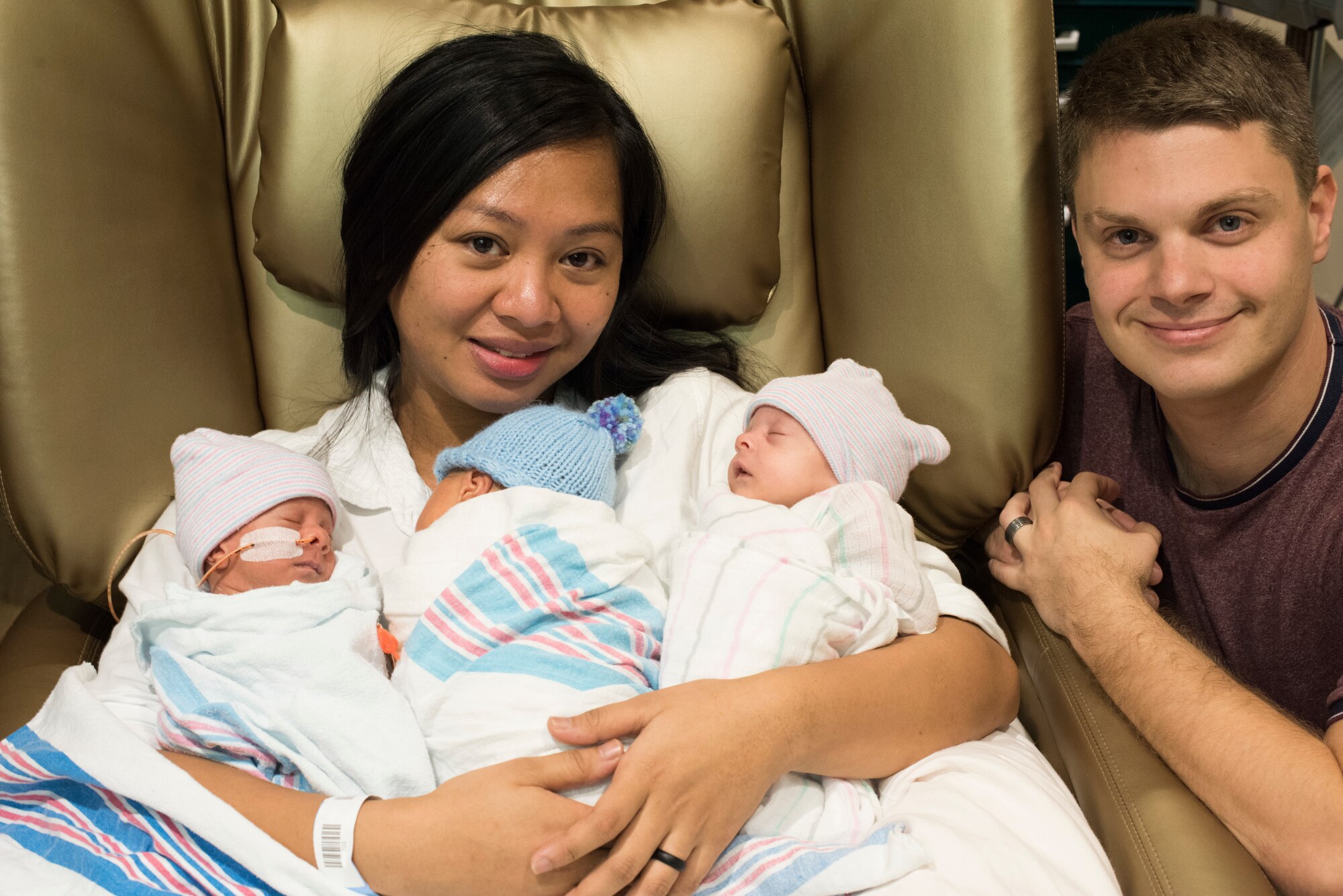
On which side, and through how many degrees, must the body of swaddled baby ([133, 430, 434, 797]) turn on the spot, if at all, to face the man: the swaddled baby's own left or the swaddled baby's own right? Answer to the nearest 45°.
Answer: approximately 45° to the swaddled baby's own left

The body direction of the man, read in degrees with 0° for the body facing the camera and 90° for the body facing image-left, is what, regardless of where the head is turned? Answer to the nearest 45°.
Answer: approximately 45°

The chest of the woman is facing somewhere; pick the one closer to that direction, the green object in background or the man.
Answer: the man

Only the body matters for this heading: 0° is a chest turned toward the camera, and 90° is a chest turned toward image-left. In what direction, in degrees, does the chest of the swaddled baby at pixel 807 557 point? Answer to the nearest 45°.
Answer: approximately 45°

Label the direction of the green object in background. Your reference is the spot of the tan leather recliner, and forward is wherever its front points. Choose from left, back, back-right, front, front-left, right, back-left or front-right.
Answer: back-left

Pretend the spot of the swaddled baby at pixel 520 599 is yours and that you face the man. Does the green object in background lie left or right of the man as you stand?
left
